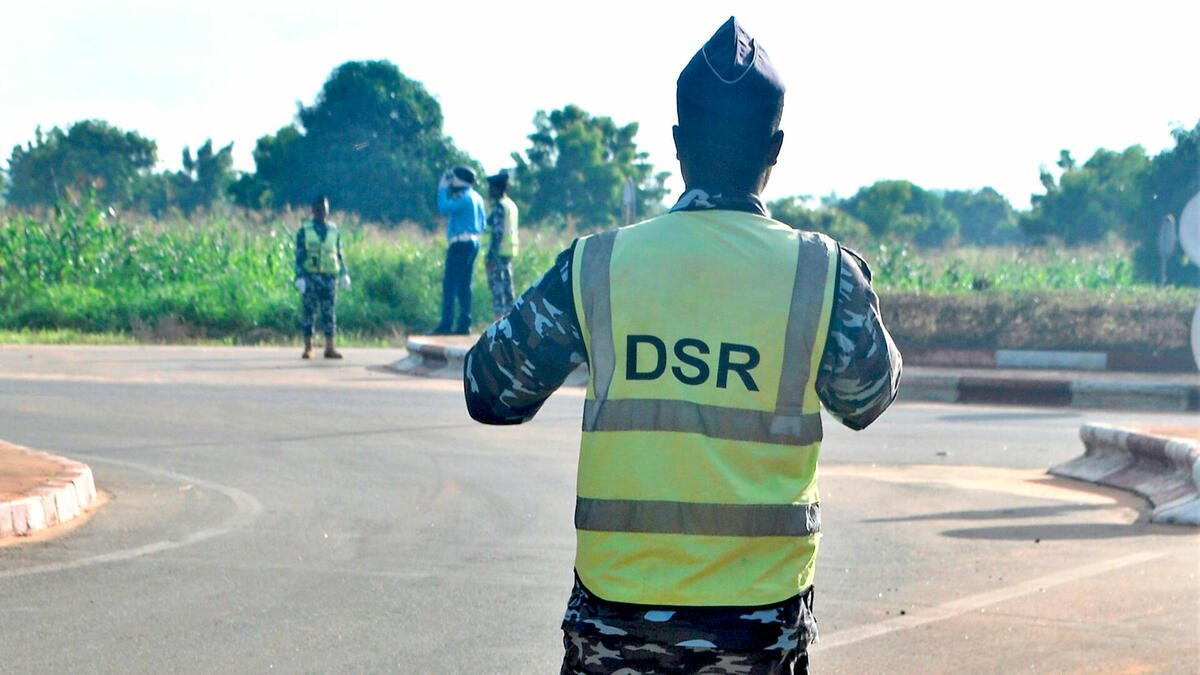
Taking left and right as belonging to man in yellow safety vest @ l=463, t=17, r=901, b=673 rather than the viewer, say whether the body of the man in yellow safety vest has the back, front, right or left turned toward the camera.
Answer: back

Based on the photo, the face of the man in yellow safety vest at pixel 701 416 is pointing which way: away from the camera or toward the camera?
away from the camera

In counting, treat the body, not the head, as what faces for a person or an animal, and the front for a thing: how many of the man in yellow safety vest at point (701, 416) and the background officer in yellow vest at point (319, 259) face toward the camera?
1

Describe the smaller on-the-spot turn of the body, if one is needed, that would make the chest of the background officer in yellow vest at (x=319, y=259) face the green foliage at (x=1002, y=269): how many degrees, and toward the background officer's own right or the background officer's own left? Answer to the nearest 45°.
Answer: approximately 135° to the background officer's own left

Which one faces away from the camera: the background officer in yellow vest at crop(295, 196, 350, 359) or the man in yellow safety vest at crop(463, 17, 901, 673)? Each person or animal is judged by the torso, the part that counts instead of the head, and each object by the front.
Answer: the man in yellow safety vest

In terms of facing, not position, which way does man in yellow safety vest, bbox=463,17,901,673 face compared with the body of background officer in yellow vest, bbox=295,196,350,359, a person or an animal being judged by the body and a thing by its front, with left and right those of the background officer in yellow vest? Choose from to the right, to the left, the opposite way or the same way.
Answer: the opposite way

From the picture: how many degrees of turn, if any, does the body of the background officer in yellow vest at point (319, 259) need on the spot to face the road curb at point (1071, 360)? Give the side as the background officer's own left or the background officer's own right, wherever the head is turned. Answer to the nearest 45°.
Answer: approximately 90° to the background officer's own left

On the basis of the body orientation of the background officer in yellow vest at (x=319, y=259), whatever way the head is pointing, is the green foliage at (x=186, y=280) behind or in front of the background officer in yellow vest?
behind

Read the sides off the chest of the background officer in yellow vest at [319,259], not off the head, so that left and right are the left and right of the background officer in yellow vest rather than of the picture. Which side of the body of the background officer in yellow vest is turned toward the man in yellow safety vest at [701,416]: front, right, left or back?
front

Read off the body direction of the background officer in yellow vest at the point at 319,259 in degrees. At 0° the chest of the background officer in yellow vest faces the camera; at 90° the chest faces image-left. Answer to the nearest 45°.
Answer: approximately 0°
